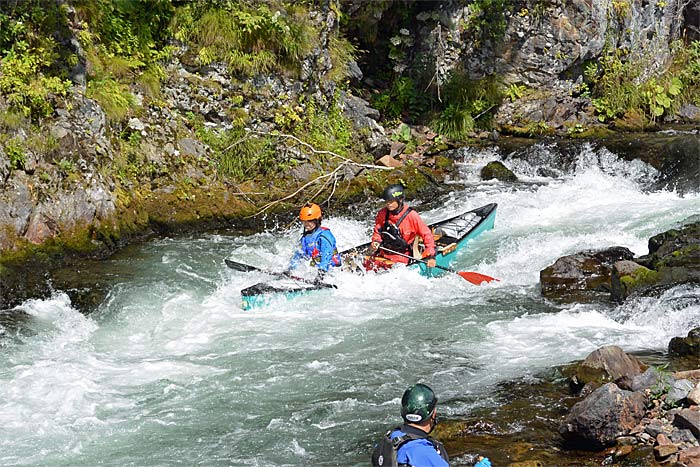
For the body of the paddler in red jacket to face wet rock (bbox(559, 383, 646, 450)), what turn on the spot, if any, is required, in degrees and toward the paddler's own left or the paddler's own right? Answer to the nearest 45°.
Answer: approximately 45° to the paddler's own left

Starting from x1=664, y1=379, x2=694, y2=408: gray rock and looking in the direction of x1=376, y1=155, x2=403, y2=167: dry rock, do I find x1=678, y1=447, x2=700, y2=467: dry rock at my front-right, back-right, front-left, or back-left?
back-left

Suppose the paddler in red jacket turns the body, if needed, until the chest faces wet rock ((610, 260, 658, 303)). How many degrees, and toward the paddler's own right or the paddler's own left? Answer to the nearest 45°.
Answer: approximately 90° to the paddler's own left

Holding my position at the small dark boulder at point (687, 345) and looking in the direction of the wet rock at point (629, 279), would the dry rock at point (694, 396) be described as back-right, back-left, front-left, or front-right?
back-left

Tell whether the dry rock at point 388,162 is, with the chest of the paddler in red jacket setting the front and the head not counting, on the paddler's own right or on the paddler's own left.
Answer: on the paddler's own right

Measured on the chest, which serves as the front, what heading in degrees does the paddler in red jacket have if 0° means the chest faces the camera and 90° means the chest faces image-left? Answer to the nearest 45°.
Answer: approximately 45°

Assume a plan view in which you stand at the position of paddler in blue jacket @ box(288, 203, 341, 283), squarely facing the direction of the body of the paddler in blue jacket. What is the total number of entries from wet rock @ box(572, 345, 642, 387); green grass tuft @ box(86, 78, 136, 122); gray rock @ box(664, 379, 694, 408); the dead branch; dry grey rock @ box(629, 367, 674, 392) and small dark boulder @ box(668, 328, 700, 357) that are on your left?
4

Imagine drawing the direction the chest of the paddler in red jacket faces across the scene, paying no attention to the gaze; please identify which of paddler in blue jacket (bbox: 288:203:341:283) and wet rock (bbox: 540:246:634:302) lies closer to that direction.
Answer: the paddler in blue jacket

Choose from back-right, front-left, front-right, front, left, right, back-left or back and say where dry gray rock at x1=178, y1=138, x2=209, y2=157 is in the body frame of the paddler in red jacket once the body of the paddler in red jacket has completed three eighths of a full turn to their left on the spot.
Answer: back-left

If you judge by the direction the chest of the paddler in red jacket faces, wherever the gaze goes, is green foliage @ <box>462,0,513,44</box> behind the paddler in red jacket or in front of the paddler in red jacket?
behind

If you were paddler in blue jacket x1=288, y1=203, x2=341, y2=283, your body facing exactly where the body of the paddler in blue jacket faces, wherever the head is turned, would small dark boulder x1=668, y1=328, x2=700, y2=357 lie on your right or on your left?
on your left

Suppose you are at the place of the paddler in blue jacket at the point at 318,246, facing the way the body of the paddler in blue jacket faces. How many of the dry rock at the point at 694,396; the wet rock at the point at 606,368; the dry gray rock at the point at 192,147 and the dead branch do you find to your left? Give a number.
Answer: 2

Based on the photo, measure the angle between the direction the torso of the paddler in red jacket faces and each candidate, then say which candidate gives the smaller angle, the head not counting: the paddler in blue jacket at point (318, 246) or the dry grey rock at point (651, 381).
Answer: the paddler in blue jacket

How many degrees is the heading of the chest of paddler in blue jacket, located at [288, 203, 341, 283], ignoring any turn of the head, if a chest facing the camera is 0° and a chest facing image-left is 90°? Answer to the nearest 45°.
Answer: approximately 45°

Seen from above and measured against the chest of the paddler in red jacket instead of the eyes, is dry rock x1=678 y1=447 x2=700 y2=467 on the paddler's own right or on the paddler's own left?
on the paddler's own left

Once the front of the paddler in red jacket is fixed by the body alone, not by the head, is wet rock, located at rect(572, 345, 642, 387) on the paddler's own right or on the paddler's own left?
on the paddler's own left
